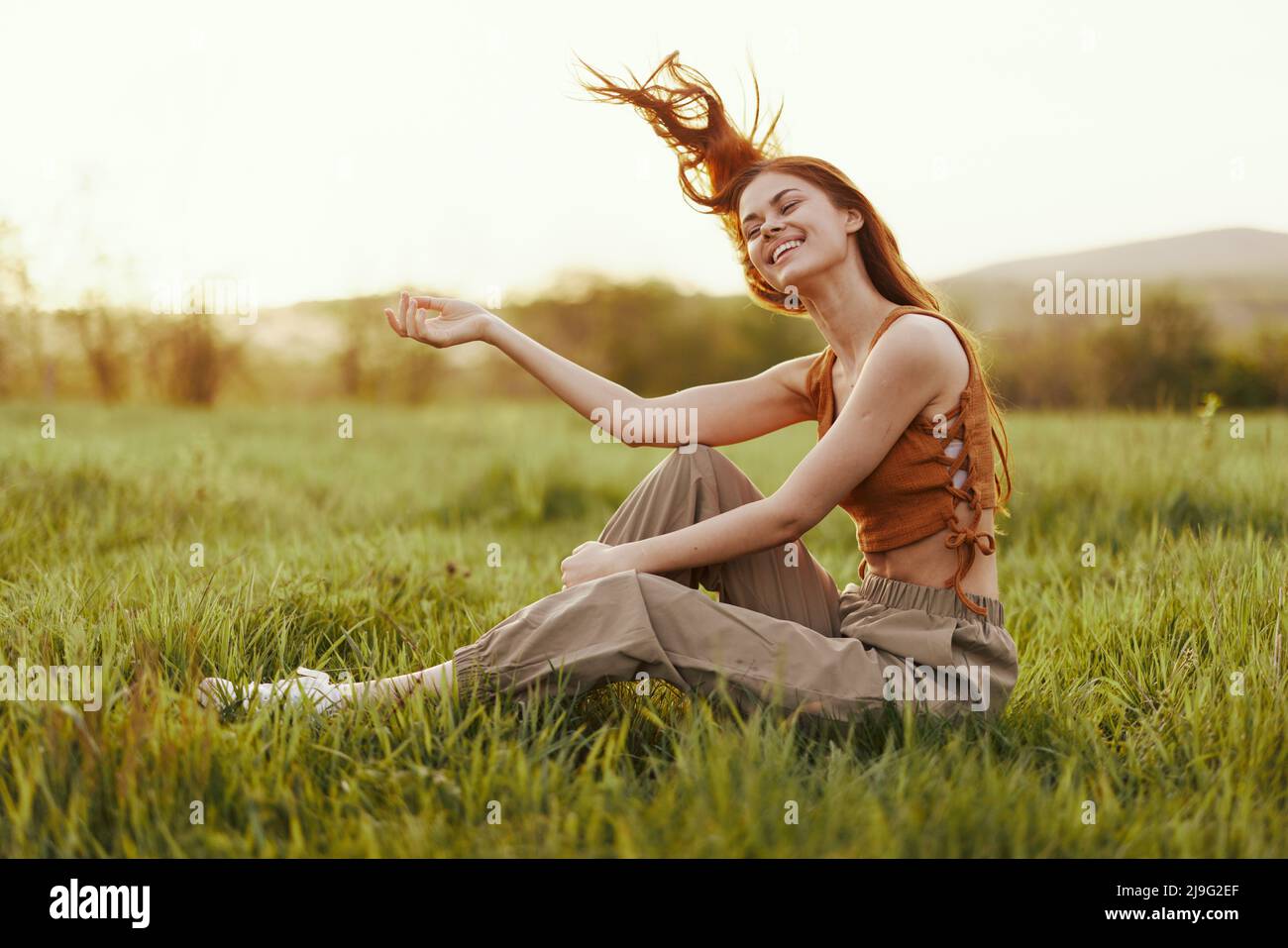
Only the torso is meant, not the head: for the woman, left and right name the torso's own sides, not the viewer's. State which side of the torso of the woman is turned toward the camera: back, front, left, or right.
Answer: left
